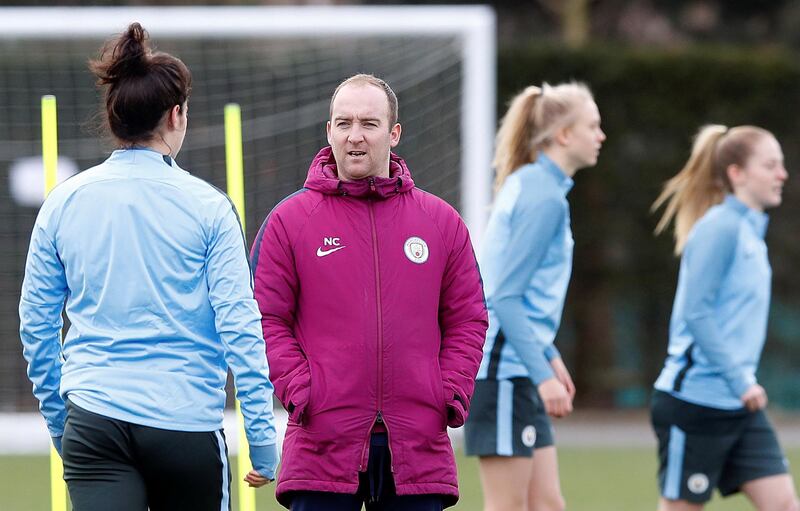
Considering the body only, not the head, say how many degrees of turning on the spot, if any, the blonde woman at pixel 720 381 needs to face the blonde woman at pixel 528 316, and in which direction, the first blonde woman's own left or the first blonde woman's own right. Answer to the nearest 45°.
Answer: approximately 135° to the first blonde woman's own right

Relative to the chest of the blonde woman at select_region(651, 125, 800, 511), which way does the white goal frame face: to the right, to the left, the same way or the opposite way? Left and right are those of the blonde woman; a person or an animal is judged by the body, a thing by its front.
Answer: to the right

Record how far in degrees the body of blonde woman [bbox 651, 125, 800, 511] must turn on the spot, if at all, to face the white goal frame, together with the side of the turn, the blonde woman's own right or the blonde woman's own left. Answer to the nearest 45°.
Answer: approximately 135° to the blonde woman's own left

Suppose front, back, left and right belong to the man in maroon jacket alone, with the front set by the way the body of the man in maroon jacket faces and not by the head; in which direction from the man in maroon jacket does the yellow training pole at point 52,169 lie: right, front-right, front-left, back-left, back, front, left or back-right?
back-right

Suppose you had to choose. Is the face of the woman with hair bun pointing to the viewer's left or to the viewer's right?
to the viewer's right

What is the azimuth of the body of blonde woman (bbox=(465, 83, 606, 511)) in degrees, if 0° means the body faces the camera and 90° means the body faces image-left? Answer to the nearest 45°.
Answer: approximately 270°

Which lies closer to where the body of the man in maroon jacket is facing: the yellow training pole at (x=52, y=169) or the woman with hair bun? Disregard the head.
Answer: the woman with hair bun

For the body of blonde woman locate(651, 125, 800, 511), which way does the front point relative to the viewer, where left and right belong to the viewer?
facing to the right of the viewer

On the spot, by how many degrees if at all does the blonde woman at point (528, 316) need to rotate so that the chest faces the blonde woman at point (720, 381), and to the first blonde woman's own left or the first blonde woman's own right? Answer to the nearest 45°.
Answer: approximately 45° to the first blonde woman's own left

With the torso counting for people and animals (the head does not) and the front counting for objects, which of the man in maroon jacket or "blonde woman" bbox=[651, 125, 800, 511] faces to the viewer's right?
the blonde woman
